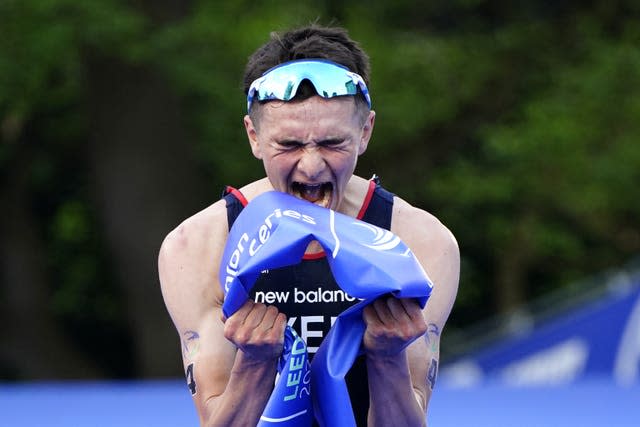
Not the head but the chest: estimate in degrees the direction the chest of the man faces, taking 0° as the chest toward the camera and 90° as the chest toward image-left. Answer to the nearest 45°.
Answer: approximately 0°
